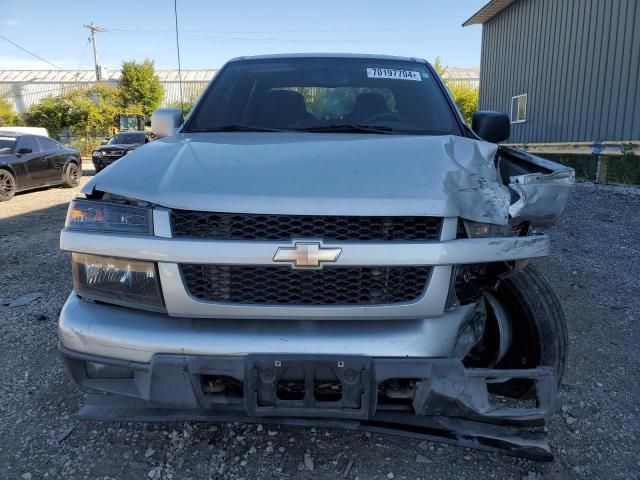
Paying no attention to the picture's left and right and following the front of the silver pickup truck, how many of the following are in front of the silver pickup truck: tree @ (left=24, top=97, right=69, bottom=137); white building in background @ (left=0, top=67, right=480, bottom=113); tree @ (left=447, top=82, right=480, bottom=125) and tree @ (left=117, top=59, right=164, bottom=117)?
0

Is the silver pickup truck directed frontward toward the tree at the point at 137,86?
no

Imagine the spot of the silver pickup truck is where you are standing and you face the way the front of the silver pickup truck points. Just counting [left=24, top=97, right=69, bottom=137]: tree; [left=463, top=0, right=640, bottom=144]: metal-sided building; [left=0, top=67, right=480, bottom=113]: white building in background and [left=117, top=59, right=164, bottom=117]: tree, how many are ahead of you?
0

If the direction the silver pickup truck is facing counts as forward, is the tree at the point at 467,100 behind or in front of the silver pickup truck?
behind

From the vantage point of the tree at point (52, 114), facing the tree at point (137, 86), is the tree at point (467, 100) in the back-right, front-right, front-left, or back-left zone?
front-right

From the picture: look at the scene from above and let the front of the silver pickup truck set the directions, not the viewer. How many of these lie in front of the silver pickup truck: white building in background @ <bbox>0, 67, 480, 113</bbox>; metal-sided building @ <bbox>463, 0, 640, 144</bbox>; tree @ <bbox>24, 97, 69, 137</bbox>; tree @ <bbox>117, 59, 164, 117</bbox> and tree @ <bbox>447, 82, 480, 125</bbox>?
0

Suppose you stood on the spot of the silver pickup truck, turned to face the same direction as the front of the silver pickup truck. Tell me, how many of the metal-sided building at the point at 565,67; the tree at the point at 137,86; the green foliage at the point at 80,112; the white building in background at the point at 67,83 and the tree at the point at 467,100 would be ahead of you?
0

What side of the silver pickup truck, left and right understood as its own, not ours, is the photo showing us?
front

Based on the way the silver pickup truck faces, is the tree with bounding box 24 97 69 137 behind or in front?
behind

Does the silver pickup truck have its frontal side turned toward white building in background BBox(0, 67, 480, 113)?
no

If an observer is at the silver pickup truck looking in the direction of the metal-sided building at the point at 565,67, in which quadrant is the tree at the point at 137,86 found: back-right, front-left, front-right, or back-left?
front-left

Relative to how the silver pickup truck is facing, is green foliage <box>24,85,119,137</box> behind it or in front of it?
behind

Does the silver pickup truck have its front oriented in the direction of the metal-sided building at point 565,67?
no

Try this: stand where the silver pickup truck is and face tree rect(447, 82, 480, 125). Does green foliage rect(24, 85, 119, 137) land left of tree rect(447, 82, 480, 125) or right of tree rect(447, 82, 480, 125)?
left
